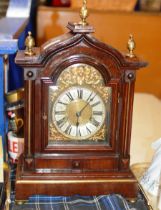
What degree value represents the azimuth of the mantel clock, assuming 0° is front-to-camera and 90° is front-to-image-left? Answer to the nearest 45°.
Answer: approximately 0°
